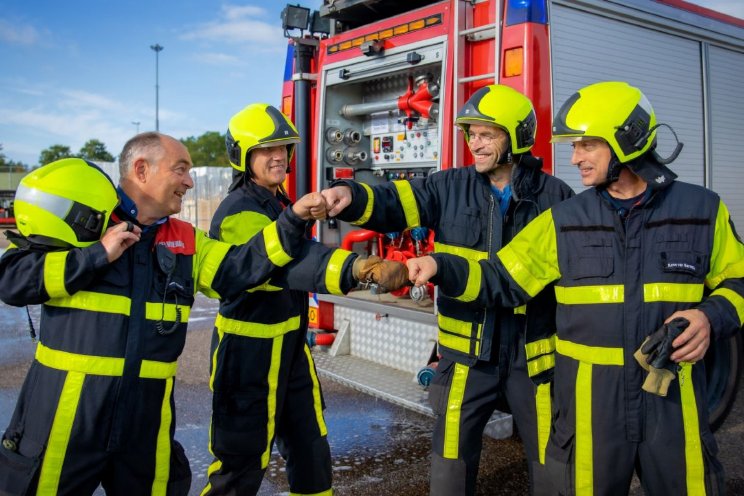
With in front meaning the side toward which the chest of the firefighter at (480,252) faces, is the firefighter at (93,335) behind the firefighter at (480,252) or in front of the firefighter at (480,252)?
in front

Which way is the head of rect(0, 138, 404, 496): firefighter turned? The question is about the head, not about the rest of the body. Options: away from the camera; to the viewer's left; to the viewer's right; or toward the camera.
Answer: to the viewer's right

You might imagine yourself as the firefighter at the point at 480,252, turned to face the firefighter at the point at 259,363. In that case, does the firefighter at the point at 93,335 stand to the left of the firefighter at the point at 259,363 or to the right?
left

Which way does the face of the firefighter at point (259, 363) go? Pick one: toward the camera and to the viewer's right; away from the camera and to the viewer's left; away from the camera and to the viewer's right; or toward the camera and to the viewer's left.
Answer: toward the camera and to the viewer's right

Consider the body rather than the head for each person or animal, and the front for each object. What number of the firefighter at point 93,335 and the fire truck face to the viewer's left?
0

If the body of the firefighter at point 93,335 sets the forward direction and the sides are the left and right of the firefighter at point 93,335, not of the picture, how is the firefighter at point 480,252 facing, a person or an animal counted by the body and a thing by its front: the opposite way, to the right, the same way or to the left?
to the right

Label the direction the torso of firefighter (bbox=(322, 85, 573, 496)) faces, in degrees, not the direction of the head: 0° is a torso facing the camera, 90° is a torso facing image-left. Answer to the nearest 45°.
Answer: approximately 45°

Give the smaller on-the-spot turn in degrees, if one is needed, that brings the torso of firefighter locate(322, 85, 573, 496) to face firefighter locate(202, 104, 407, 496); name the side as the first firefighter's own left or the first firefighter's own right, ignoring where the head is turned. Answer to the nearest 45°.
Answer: approximately 45° to the first firefighter's own right

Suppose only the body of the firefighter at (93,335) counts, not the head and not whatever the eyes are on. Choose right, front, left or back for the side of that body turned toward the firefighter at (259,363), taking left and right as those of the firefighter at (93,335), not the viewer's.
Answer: left

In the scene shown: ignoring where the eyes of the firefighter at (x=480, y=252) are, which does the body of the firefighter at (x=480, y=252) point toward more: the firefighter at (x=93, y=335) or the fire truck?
the firefighter

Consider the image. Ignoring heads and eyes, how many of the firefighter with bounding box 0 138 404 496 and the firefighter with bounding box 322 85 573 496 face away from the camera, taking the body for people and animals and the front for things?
0

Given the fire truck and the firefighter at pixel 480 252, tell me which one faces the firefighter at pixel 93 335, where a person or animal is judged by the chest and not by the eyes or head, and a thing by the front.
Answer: the firefighter at pixel 480 252
